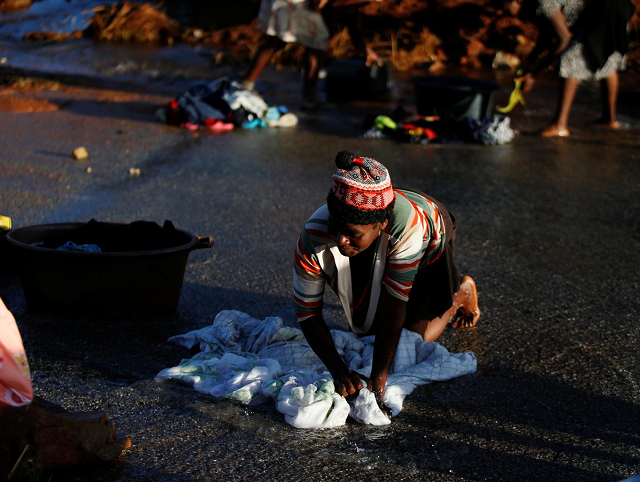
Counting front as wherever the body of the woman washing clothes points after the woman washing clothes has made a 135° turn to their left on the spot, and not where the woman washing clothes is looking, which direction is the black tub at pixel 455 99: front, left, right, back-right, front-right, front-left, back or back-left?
left

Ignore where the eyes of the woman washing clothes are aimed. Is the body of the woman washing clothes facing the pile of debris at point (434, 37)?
no

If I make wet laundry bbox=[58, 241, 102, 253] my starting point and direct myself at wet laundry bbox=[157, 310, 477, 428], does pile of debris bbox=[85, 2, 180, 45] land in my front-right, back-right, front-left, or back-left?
back-left

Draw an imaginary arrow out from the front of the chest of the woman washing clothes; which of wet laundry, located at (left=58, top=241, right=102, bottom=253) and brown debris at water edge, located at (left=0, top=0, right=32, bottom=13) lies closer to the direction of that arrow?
the wet laundry

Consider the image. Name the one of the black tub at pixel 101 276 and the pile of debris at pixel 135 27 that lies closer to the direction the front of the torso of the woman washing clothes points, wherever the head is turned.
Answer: the black tub

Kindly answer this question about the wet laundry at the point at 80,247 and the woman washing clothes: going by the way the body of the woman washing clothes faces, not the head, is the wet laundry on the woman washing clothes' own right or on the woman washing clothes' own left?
on the woman washing clothes' own right

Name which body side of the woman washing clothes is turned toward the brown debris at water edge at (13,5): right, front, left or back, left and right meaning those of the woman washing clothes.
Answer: right

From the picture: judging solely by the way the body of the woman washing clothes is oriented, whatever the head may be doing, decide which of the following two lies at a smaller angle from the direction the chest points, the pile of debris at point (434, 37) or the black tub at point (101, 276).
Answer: the black tub

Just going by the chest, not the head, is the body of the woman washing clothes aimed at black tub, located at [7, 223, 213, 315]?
no

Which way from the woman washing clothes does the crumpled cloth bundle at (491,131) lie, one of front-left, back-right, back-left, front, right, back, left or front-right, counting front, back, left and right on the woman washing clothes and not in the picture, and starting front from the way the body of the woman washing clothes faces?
back-right

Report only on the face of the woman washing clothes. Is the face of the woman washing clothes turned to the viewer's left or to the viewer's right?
to the viewer's left

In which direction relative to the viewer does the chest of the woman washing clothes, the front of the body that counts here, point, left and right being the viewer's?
facing the viewer and to the left of the viewer
